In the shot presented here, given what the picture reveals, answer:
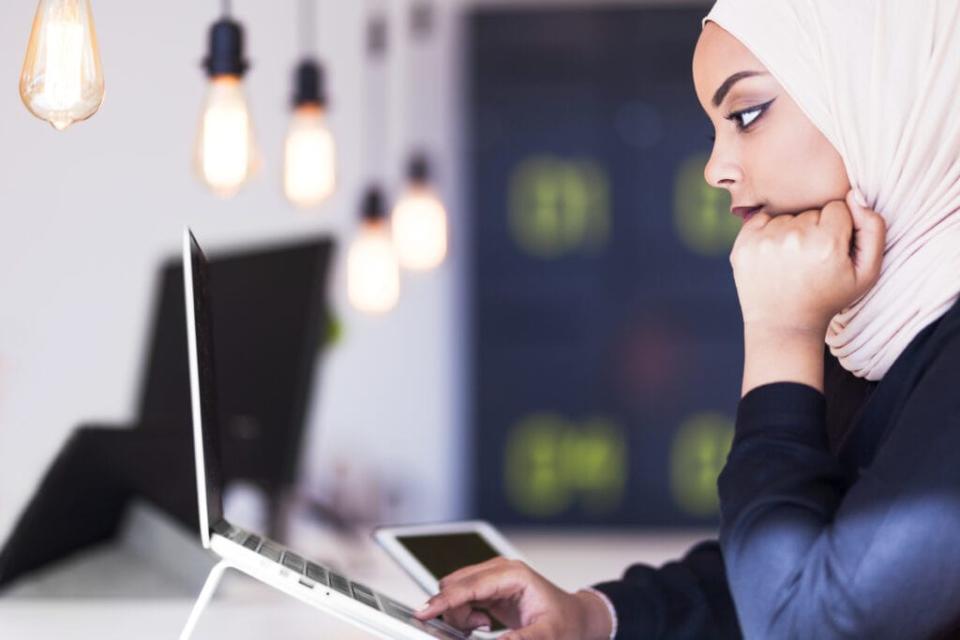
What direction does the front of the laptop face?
to the viewer's right

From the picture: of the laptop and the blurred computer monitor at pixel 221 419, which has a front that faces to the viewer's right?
the laptop

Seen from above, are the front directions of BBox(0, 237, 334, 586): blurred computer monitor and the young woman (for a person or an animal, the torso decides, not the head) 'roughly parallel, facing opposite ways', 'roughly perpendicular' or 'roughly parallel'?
roughly perpendicular

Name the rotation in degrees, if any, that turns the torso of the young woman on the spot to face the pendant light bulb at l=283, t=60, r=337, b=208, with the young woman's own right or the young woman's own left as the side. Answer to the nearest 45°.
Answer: approximately 45° to the young woman's own right

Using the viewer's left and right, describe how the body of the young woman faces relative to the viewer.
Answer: facing to the left of the viewer

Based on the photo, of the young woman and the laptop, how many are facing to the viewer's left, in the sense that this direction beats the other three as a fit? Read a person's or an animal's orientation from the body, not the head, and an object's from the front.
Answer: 1

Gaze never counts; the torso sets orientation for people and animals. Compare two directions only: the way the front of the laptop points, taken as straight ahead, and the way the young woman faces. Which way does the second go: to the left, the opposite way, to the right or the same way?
the opposite way
